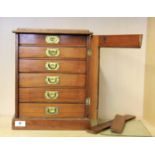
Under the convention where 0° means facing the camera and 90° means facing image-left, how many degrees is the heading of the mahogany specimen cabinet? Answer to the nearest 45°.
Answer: approximately 0°
